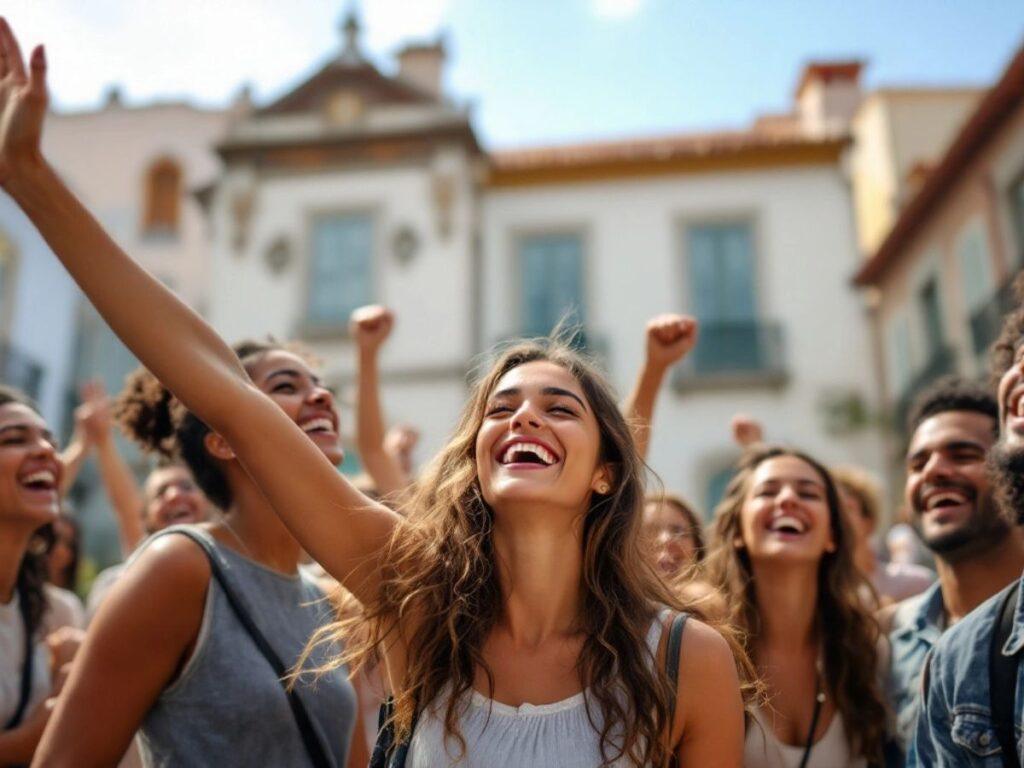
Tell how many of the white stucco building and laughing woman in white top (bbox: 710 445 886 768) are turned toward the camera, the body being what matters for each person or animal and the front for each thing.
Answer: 2

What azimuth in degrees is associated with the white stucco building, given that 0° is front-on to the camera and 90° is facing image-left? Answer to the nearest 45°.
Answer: approximately 0°

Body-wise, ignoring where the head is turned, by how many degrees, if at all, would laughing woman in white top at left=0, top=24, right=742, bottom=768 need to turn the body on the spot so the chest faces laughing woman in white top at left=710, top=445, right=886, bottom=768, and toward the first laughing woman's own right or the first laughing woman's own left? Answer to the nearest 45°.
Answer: approximately 135° to the first laughing woman's own left

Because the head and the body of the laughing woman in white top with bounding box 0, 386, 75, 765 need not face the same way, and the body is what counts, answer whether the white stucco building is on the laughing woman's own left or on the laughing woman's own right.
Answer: on the laughing woman's own left

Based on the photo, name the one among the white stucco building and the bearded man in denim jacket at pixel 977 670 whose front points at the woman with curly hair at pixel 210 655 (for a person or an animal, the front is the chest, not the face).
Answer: the white stucco building

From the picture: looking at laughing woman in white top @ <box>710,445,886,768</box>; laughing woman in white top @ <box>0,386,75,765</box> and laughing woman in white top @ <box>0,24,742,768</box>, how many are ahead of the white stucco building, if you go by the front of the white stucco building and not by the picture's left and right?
3

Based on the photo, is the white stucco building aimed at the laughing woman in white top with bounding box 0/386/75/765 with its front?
yes

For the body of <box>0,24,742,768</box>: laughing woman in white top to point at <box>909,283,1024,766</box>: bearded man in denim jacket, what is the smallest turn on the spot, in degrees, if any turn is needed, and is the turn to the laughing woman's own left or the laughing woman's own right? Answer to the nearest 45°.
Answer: approximately 90° to the laughing woman's own left

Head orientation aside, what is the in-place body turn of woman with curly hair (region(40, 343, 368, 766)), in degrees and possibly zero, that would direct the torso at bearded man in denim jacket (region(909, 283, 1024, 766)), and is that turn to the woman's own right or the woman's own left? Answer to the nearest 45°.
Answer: approximately 45° to the woman's own left

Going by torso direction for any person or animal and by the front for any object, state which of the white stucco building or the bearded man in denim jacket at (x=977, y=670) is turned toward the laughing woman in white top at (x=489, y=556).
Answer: the white stucco building
